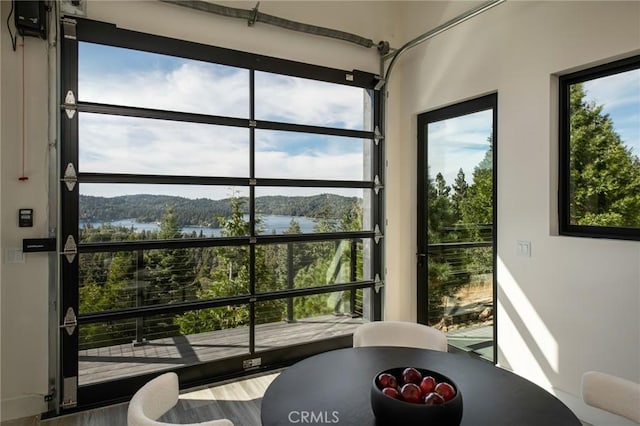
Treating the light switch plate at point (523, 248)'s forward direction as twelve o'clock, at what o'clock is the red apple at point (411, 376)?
The red apple is roughly at 11 o'clock from the light switch plate.

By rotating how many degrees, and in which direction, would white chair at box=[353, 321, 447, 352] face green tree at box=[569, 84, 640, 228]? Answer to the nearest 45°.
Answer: approximately 135° to its left

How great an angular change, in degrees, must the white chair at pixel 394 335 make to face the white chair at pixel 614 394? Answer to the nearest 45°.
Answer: approximately 45° to its left

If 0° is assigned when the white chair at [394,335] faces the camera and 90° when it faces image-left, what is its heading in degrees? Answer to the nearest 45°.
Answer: approximately 0°

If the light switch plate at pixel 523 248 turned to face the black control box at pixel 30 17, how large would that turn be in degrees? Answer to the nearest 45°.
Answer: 0° — it already faces it

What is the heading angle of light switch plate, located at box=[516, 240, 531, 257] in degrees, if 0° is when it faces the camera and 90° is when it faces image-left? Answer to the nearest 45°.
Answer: approximately 45°

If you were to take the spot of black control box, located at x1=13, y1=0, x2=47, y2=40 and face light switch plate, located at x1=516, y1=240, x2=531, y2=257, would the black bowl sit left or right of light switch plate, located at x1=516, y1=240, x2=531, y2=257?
right

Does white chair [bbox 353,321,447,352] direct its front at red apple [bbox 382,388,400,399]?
yes
